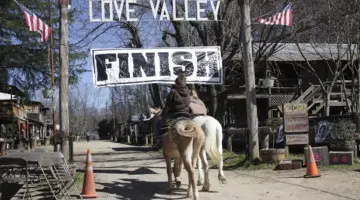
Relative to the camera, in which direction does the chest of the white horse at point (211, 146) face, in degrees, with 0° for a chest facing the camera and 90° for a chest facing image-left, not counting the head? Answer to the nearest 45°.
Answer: approximately 135°

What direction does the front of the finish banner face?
toward the camera

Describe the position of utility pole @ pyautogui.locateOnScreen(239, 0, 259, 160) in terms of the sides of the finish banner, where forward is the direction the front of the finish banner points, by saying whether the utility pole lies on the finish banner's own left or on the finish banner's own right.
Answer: on the finish banner's own left

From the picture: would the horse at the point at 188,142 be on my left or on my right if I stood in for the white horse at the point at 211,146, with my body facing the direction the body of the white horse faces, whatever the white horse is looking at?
on my left

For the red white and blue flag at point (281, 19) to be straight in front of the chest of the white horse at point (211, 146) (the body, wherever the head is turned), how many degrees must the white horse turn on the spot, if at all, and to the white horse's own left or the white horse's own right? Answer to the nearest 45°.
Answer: approximately 90° to the white horse's own right

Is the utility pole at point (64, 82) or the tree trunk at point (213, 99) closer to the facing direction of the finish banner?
the utility pole

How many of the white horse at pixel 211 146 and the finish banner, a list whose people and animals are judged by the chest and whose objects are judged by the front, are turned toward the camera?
1

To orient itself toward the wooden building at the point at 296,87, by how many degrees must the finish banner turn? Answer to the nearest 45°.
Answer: approximately 135° to its left

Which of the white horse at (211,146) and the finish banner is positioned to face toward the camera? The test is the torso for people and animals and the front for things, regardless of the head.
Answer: the finish banner

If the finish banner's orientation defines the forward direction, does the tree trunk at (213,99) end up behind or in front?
behind

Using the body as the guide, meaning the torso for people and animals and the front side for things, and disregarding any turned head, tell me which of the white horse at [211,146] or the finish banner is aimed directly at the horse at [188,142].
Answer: the finish banner

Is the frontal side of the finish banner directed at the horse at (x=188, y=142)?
yes

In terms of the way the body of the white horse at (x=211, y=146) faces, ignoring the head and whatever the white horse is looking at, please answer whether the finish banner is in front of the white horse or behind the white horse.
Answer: in front

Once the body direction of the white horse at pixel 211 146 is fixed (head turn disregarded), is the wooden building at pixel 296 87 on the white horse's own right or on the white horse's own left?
on the white horse's own right
